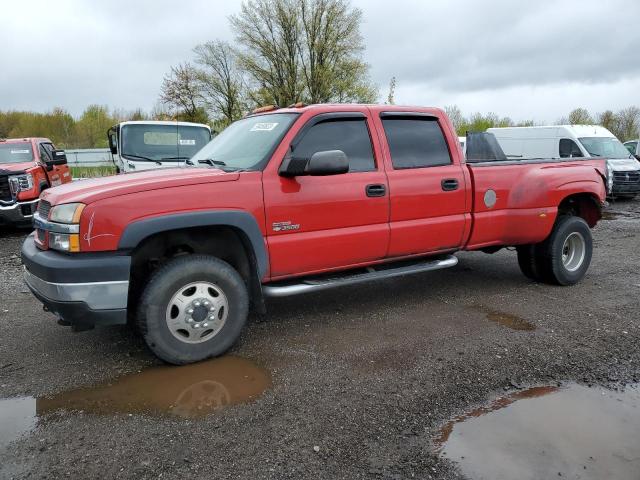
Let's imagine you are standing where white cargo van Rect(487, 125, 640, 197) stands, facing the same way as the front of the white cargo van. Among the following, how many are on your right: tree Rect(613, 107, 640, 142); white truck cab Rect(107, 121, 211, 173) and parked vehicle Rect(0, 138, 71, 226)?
2

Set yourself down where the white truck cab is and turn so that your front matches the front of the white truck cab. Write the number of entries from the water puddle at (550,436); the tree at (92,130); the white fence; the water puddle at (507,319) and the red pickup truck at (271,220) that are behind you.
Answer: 2

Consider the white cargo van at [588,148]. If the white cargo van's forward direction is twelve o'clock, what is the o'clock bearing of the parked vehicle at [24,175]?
The parked vehicle is roughly at 3 o'clock from the white cargo van.

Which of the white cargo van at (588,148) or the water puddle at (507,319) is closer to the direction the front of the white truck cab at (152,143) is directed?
the water puddle

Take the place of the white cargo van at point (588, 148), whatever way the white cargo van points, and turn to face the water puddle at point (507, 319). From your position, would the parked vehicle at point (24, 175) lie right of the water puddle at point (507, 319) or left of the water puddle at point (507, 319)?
right

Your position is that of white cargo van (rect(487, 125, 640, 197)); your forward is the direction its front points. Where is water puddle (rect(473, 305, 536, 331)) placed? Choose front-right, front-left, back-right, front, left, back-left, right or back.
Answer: front-right

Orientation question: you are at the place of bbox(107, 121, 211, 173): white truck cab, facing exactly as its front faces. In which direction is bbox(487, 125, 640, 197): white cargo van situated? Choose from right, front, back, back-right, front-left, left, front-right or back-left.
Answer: left

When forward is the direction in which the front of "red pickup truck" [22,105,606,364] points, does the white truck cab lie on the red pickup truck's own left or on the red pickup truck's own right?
on the red pickup truck's own right

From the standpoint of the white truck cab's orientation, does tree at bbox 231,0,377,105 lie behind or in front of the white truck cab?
behind
